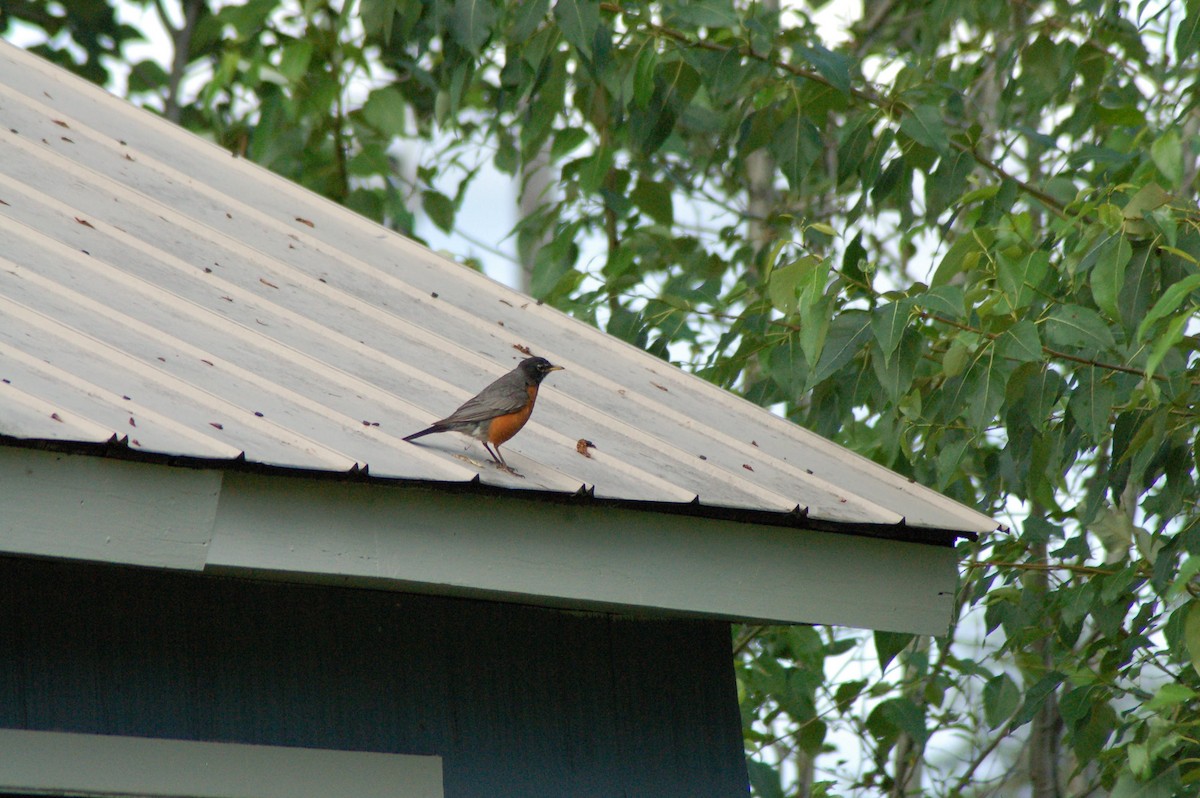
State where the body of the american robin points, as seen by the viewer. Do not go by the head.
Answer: to the viewer's right
